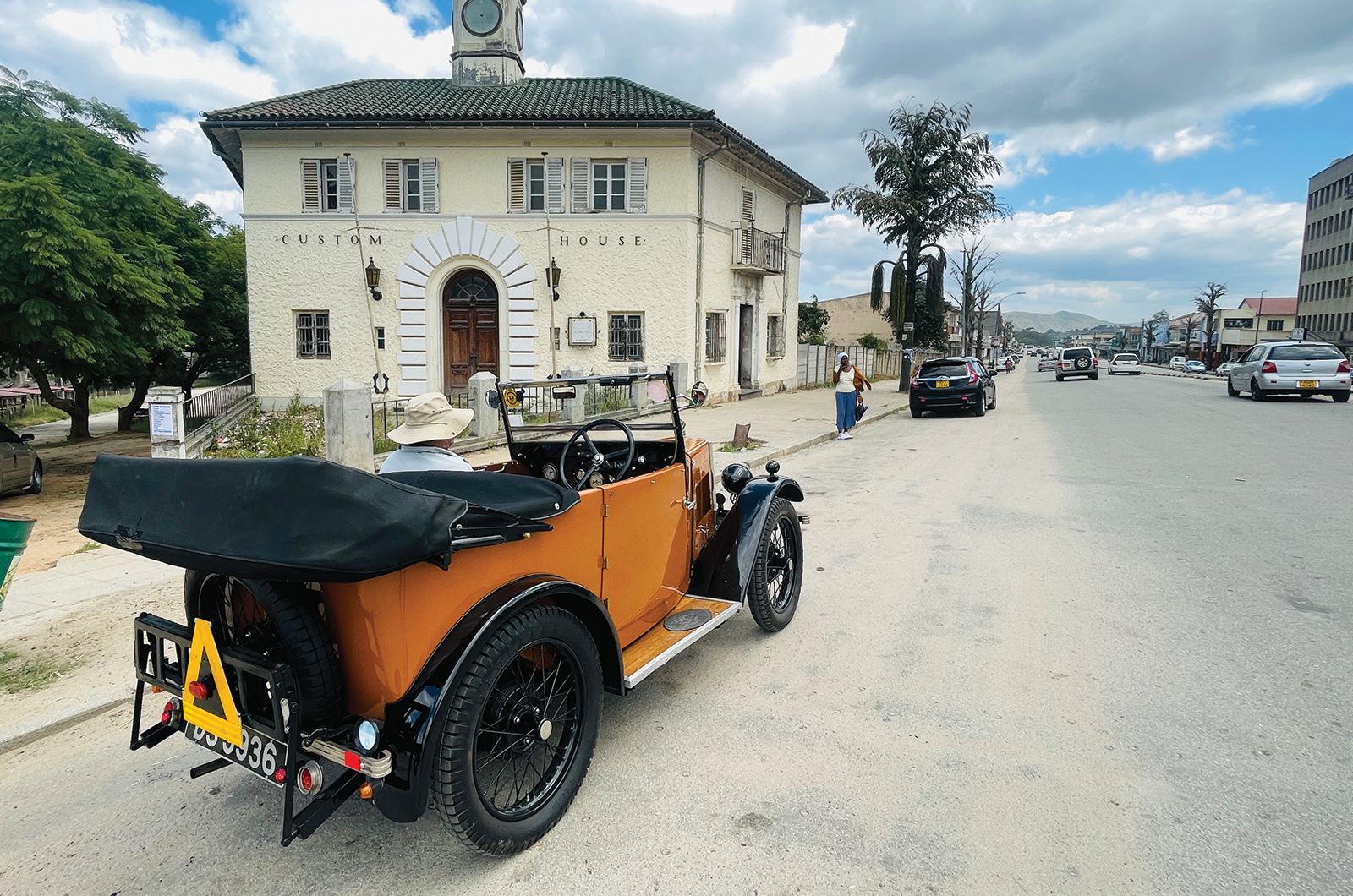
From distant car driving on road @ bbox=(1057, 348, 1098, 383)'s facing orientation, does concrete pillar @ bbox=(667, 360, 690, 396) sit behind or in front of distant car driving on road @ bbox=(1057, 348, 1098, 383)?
behind

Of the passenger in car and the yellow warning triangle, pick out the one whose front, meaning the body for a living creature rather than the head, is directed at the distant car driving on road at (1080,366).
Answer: the passenger in car

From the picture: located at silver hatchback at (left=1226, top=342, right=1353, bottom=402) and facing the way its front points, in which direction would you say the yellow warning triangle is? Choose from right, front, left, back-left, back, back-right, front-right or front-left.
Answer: back-left

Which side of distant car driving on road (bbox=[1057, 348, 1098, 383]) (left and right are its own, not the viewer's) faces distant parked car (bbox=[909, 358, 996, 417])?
back

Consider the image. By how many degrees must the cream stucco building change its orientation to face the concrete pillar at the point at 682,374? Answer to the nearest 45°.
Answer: approximately 45° to its left

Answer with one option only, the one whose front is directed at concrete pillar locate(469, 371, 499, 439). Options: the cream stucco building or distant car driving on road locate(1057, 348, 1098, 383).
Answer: the cream stucco building

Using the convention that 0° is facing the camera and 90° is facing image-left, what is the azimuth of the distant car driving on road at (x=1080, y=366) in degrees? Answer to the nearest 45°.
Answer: approximately 180°

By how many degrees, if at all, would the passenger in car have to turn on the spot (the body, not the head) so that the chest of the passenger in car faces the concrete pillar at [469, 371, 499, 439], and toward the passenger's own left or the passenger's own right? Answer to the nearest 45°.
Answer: approximately 45° to the passenger's own left

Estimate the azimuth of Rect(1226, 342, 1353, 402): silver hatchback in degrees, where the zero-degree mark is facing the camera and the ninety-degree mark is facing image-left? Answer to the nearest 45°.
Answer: approximately 135°

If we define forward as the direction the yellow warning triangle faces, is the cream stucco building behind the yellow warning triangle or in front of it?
behind
